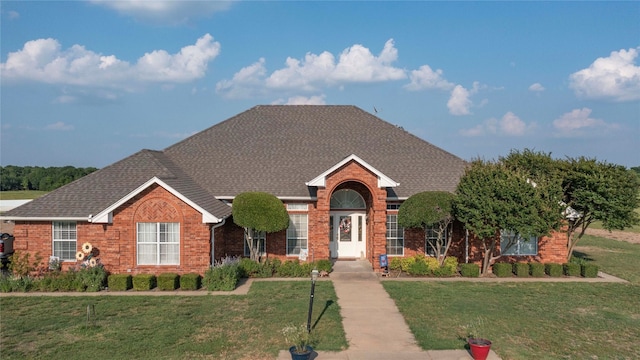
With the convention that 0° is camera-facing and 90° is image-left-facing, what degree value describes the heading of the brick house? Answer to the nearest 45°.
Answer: approximately 0°

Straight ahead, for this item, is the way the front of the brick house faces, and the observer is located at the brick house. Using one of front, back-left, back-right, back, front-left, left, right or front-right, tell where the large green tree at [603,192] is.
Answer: left

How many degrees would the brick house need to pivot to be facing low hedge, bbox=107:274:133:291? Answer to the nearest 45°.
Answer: approximately 45° to its right

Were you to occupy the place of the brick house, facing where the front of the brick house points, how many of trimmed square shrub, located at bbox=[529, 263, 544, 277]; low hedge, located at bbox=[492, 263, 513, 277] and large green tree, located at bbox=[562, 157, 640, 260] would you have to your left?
3

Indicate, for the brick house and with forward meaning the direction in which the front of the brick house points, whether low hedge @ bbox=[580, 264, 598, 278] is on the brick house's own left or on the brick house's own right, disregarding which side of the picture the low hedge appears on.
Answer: on the brick house's own left

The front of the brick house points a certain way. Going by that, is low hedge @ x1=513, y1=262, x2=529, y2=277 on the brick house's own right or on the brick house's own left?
on the brick house's own left

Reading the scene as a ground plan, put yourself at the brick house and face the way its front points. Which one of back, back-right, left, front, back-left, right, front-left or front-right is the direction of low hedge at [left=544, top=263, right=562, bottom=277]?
left

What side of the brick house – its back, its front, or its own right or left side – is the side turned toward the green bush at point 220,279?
front

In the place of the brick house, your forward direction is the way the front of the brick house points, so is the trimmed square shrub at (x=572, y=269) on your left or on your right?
on your left

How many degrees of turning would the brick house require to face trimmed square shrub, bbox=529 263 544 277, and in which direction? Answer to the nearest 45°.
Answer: approximately 90° to its left

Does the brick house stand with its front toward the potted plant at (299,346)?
yes

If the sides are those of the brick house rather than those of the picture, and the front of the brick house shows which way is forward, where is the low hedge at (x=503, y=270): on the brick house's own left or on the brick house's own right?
on the brick house's own left
